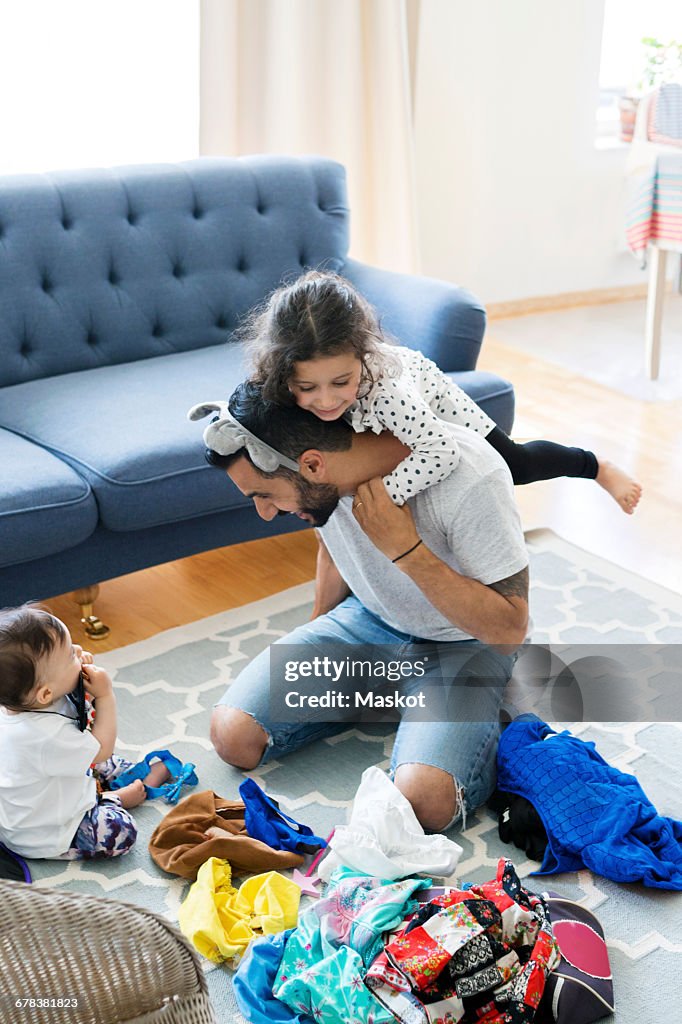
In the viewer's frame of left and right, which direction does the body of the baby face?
facing away from the viewer and to the right of the viewer

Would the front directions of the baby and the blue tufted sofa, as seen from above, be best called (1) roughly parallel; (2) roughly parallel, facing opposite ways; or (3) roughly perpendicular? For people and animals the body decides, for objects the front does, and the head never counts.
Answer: roughly perpendicular

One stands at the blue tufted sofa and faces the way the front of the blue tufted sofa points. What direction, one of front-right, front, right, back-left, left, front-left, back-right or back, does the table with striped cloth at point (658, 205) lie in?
left

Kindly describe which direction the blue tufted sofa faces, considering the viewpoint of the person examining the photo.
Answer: facing the viewer and to the right of the viewer

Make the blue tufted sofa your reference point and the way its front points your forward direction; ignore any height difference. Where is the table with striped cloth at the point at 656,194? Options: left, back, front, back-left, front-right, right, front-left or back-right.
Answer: left

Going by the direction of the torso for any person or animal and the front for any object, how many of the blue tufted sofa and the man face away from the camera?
0

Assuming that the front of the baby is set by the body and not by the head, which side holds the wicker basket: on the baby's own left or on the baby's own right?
on the baby's own right

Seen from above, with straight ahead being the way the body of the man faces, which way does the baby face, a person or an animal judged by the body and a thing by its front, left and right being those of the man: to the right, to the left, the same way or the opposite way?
the opposite way

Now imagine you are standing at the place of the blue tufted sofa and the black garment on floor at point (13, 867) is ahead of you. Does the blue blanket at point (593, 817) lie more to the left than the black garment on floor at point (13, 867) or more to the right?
left

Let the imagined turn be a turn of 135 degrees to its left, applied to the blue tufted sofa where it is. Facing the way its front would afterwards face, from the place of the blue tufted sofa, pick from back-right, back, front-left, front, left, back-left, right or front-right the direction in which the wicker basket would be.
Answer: back

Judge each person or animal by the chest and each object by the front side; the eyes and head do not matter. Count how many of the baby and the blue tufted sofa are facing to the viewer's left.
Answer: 0

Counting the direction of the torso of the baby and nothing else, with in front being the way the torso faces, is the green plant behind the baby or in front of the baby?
in front

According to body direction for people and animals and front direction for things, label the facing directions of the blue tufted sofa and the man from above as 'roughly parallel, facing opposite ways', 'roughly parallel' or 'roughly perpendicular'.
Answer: roughly perpendicular
